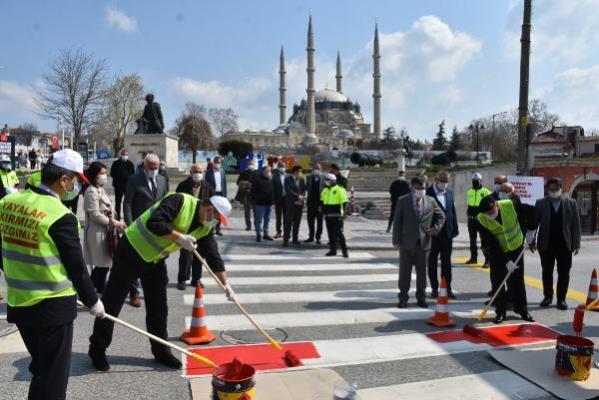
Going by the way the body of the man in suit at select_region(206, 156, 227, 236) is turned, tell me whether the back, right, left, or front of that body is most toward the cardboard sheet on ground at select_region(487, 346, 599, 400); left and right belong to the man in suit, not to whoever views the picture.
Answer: front

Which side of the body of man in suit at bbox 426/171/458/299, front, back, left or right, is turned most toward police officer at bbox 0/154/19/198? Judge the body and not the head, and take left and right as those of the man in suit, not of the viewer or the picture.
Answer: right

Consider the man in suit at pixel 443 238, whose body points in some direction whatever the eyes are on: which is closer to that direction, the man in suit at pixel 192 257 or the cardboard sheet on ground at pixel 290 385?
the cardboard sheet on ground

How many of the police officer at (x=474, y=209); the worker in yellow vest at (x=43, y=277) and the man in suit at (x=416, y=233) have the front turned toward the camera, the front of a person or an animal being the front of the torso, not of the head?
2

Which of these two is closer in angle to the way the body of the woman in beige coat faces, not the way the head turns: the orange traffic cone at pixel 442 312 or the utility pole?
the orange traffic cone

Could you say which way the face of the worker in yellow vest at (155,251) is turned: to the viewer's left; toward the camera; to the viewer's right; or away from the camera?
to the viewer's right

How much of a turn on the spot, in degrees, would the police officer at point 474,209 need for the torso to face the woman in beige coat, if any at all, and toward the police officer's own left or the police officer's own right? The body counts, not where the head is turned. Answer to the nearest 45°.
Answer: approximately 45° to the police officer's own right

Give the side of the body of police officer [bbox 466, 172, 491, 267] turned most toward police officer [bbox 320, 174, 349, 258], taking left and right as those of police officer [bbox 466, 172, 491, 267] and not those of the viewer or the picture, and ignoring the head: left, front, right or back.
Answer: right

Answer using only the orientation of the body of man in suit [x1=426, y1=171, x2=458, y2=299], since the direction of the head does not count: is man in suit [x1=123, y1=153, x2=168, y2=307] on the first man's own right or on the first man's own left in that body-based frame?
on the first man's own right

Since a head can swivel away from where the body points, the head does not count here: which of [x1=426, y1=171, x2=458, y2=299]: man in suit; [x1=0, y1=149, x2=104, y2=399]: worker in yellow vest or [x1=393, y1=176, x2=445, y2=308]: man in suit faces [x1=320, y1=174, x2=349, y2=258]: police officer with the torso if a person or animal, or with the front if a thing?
the worker in yellow vest

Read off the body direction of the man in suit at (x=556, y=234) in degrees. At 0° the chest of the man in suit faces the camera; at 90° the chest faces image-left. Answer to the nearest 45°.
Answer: approximately 0°

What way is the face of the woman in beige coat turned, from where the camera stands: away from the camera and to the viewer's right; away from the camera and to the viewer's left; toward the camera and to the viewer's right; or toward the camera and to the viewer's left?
toward the camera and to the viewer's right

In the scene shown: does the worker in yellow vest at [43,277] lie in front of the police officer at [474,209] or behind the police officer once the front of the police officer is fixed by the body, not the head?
in front

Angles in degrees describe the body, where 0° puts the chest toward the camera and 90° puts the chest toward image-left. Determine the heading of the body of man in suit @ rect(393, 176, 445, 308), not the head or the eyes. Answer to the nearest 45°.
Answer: approximately 0°
